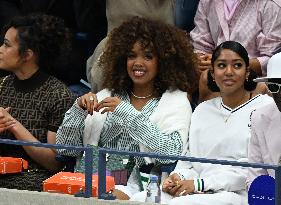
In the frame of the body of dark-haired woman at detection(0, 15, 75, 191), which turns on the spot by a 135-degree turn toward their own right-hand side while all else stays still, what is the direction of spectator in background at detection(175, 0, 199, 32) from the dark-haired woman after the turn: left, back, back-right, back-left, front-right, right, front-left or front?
right

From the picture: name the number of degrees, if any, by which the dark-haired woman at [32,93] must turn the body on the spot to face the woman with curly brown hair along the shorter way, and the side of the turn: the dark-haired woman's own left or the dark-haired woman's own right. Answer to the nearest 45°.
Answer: approximately 135° to the dark-haired woman's own left

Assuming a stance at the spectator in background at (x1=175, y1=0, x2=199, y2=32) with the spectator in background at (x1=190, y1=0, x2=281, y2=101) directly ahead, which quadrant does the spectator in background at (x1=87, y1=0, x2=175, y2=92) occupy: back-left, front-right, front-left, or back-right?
back-right

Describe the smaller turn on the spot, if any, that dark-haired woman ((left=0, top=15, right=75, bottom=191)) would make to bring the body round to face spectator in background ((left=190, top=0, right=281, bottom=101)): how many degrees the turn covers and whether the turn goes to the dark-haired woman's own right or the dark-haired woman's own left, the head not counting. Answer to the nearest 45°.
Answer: approximately 135° to the dark-haired woman's own left

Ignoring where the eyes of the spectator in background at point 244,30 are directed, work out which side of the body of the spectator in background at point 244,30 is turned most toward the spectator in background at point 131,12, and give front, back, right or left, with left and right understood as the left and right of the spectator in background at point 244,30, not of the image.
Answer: right
